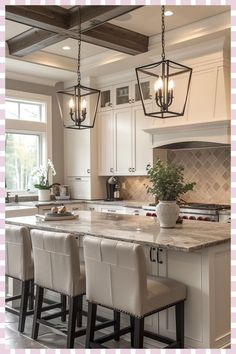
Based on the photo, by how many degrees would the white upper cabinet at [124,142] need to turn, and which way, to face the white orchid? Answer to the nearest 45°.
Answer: approximately 45° to its right

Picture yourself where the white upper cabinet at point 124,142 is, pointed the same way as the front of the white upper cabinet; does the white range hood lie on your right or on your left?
on your left

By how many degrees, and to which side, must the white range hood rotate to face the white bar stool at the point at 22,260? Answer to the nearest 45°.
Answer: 0° — it already faces it

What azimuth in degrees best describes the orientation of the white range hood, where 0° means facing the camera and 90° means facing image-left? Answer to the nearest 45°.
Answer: approximately 45°

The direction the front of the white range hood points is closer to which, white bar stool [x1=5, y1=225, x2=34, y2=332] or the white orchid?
the white bar stool

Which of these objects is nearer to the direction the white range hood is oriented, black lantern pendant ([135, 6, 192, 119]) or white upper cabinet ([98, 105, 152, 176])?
the black lantern pendant

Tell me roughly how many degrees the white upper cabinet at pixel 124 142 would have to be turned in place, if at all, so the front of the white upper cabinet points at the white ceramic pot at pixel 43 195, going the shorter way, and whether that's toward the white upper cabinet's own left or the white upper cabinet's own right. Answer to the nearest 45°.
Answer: approximately 45° to the white upper cabinet's own right

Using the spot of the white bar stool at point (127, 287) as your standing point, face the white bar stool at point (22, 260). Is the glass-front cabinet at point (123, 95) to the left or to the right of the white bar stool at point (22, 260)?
right

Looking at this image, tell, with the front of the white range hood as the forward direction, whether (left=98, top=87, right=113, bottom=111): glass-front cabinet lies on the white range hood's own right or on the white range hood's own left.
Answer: on the white range hood's own right
